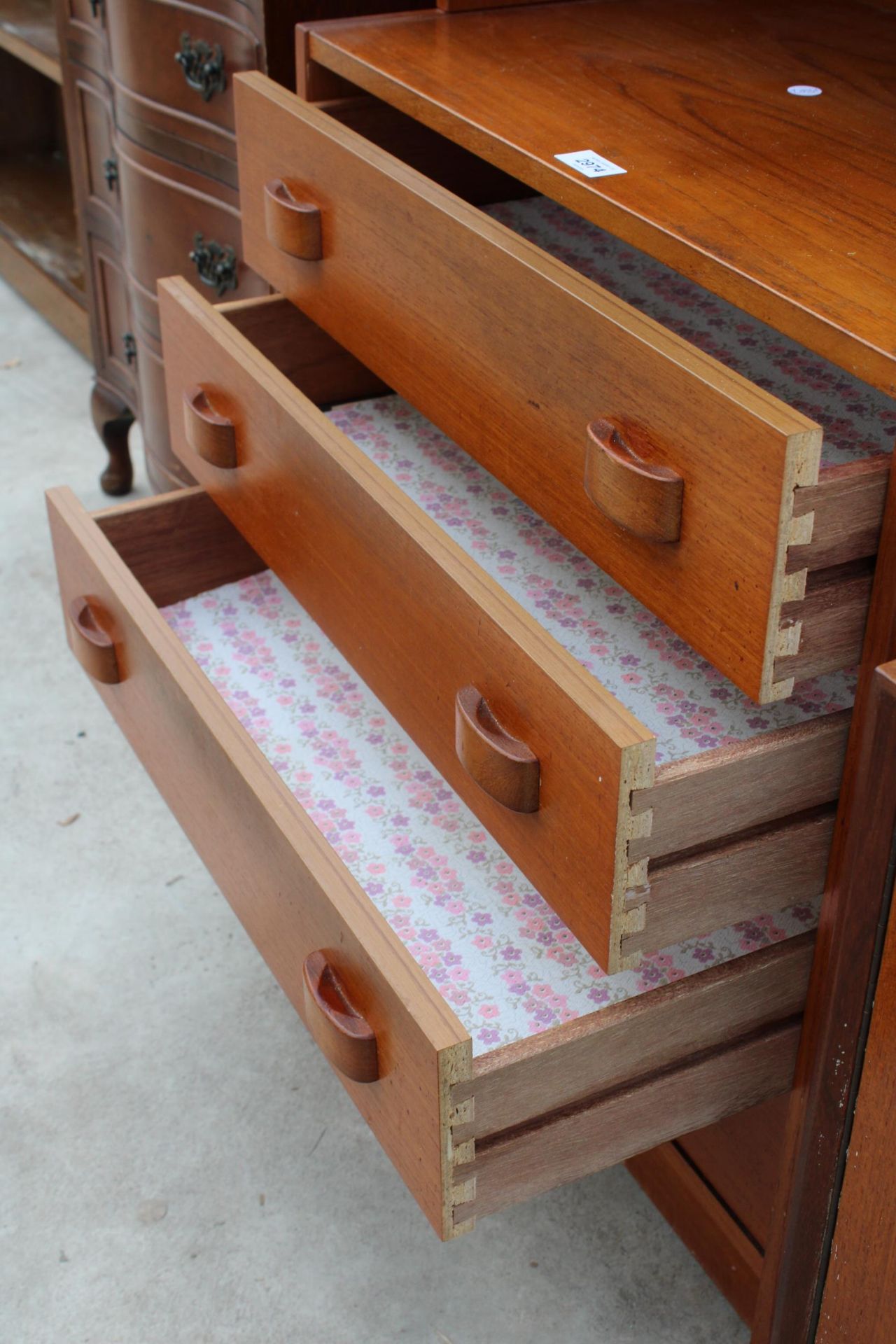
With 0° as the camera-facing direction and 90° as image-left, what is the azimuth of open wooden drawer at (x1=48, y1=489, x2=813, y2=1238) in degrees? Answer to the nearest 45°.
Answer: approximately 45°

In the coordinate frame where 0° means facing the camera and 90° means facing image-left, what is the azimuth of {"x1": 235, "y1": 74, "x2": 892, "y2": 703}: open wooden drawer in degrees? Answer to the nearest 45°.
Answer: approximately 45°

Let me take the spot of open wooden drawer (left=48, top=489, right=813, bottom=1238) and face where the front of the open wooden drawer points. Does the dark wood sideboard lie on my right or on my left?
on my right

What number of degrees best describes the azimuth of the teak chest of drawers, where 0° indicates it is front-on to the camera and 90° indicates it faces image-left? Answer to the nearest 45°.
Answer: approximately 45°

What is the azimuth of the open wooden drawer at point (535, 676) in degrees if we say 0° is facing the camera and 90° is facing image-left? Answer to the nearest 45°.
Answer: approximately 45°

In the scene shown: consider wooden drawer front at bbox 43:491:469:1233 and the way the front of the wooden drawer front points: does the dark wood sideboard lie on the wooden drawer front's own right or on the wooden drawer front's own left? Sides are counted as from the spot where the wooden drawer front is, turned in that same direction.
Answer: on the wooden drawer front's own right
